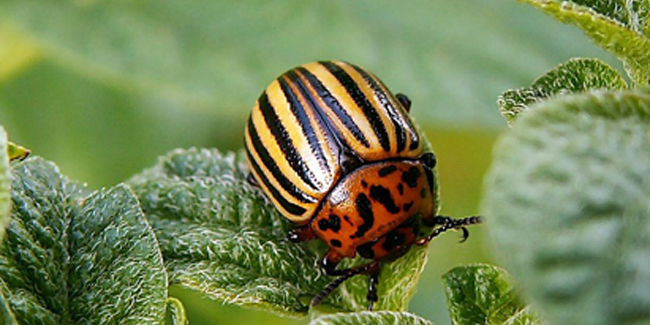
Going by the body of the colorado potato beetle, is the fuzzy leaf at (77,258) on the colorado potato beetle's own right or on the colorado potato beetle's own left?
on the colorado potato beetle's own right

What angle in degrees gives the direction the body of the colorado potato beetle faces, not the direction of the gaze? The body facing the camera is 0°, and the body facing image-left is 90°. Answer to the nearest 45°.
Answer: approximately 315°

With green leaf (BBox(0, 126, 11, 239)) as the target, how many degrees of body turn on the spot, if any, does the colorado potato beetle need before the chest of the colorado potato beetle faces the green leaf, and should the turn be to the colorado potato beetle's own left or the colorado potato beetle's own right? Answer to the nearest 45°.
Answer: approximately 90° to the colorado potato beetle's own right

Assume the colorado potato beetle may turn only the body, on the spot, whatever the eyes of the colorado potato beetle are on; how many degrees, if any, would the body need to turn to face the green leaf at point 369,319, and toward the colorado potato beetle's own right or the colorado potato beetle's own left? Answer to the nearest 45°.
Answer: approximately 45° to the colorado potato beetle's own right
